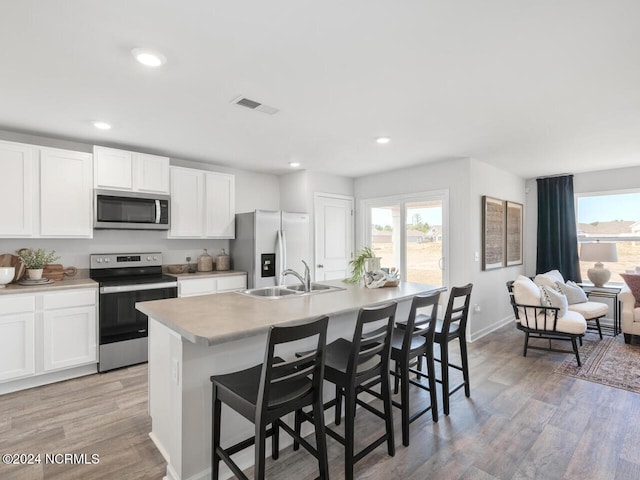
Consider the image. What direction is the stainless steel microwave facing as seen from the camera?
toward the camera

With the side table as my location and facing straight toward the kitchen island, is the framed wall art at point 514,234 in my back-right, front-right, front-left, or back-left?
front-right

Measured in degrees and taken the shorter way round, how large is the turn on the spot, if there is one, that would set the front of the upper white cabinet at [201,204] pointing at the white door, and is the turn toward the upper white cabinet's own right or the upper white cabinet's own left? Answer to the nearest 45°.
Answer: approximately 45° to the upper white cabinet's own left

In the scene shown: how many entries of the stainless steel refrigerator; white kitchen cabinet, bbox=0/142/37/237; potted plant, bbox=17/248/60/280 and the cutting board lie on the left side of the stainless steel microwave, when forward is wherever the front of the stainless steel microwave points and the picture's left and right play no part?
1

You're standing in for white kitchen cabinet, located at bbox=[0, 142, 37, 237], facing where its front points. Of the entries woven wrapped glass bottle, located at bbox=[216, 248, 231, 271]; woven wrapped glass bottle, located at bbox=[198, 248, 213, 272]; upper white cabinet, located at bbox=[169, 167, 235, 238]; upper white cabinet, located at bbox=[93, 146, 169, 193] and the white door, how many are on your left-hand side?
5

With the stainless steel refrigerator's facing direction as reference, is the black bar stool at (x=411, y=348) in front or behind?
in front

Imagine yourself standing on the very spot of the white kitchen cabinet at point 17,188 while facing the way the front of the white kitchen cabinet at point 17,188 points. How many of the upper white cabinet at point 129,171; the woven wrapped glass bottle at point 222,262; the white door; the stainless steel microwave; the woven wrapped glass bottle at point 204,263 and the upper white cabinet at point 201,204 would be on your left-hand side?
6

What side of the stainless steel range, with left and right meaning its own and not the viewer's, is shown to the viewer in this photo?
front

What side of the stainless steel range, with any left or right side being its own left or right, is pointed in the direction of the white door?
left

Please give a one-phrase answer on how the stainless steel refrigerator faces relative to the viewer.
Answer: facing the viewer and to the right of the viewer

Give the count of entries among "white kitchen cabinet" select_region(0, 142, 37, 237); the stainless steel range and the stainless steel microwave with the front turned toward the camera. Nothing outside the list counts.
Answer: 3
